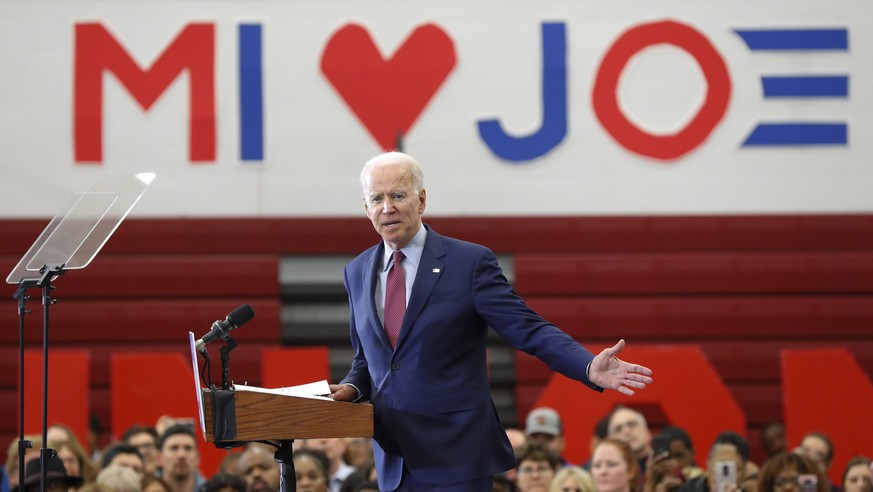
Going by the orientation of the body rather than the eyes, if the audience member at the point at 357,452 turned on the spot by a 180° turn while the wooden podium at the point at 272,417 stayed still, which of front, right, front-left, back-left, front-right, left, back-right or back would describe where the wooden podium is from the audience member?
back

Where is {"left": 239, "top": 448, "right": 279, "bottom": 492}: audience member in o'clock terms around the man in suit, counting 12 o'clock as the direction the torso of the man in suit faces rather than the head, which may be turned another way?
The audience member is roughly at 4 o'clock from the man in suit.

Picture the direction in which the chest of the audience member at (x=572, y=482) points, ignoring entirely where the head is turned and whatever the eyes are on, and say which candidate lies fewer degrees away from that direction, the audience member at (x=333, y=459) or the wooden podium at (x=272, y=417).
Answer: the wooden podium

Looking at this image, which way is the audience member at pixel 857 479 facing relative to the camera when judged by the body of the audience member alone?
toward the camera

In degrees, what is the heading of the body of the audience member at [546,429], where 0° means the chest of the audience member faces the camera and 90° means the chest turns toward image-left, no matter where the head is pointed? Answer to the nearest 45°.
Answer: approximately 0°

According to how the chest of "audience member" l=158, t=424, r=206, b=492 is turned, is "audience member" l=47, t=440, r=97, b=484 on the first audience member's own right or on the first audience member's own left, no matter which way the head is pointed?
on the first audience member's own right

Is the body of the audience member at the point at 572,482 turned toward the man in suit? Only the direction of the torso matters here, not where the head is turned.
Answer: yes

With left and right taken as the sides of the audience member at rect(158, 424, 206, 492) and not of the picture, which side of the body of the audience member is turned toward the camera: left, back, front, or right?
front

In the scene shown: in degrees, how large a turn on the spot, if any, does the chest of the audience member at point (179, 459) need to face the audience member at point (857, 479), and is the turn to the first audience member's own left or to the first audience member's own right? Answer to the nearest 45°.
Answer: approximately 90° to the first audience member's own left

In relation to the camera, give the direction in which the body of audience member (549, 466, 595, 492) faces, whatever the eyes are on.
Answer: toward the camera

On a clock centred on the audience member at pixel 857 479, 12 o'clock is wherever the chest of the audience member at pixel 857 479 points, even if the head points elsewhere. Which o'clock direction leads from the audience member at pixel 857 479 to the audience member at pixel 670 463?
the audience member at pixel 670 463 is roughly at 2 o'clock from the audience member at pixel 857 479.

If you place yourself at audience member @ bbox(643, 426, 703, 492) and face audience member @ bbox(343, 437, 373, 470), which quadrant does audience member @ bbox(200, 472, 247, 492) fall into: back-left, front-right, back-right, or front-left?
front-left
